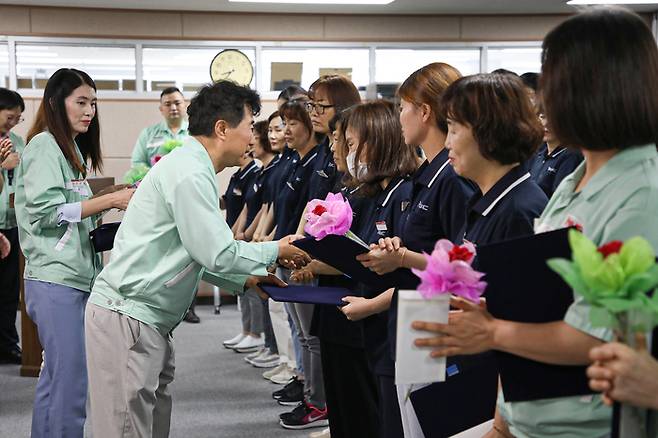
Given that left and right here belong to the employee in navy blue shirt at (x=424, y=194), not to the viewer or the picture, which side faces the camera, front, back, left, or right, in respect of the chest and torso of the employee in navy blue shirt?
left

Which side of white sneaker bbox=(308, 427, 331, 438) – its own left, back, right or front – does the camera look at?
left

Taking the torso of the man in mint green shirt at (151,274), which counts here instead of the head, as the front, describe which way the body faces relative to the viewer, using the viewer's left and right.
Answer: facing to the right of the viewer

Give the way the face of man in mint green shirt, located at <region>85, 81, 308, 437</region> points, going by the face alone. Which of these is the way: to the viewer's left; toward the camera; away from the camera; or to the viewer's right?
to the viewer's right

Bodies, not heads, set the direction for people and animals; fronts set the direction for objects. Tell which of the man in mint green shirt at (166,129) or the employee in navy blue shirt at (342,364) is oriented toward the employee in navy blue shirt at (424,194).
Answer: the man in mint green shirt

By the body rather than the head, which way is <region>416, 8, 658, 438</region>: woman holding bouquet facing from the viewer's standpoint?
to the viewer's left

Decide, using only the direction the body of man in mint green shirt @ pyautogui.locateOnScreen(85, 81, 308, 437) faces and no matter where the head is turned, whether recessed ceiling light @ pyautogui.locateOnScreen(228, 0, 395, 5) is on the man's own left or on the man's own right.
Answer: on the man's own left

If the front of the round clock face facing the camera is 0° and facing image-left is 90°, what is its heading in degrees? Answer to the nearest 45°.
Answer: approximately 0°

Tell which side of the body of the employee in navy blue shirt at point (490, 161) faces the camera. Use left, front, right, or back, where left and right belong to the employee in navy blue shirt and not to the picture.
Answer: left

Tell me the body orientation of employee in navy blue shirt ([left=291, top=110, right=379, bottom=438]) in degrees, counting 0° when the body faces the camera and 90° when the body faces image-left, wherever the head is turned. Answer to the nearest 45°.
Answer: approximately 90°
